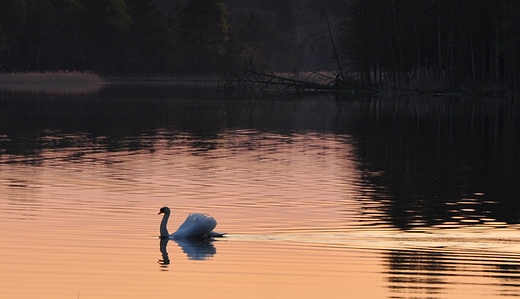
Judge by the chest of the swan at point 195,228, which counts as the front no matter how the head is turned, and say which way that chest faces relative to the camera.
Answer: to the viewer's left
